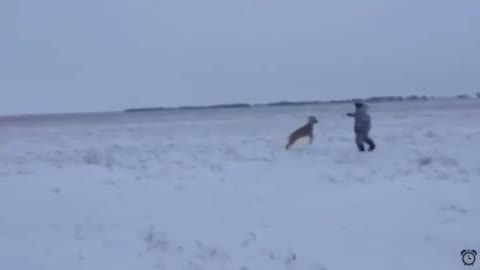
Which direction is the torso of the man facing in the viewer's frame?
to the viewer's left
